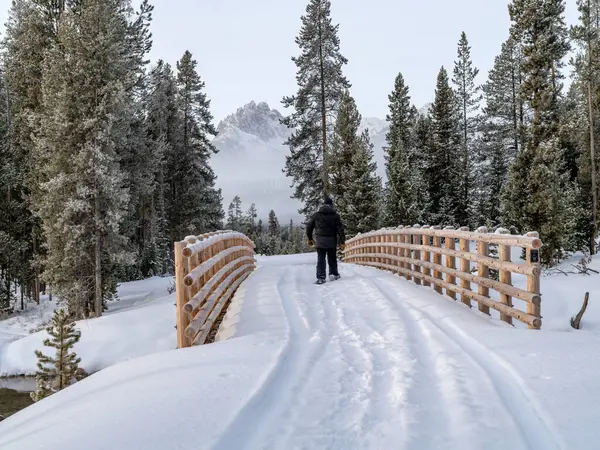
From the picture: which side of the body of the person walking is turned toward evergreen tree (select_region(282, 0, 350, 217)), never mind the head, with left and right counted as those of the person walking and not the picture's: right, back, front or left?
front

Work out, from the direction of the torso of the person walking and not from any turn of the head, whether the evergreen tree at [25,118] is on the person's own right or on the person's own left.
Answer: on the person's own left

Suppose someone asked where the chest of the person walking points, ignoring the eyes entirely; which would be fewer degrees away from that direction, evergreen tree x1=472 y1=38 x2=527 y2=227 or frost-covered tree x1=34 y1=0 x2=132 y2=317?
the evergreen tree

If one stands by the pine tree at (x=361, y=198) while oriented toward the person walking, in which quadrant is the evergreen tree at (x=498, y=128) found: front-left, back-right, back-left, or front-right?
back-left

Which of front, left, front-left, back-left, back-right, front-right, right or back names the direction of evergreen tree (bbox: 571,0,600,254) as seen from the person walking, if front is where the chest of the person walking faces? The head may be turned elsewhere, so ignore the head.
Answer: front-right

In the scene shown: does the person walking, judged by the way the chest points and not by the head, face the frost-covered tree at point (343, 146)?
yes

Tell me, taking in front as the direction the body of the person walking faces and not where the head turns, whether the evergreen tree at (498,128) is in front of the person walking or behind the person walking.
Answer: in front

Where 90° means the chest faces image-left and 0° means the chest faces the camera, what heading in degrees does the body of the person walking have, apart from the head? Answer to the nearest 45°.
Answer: approximately 180°

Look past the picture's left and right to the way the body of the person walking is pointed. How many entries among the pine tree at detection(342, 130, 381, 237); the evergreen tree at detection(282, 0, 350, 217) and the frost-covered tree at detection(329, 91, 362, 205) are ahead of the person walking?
3
